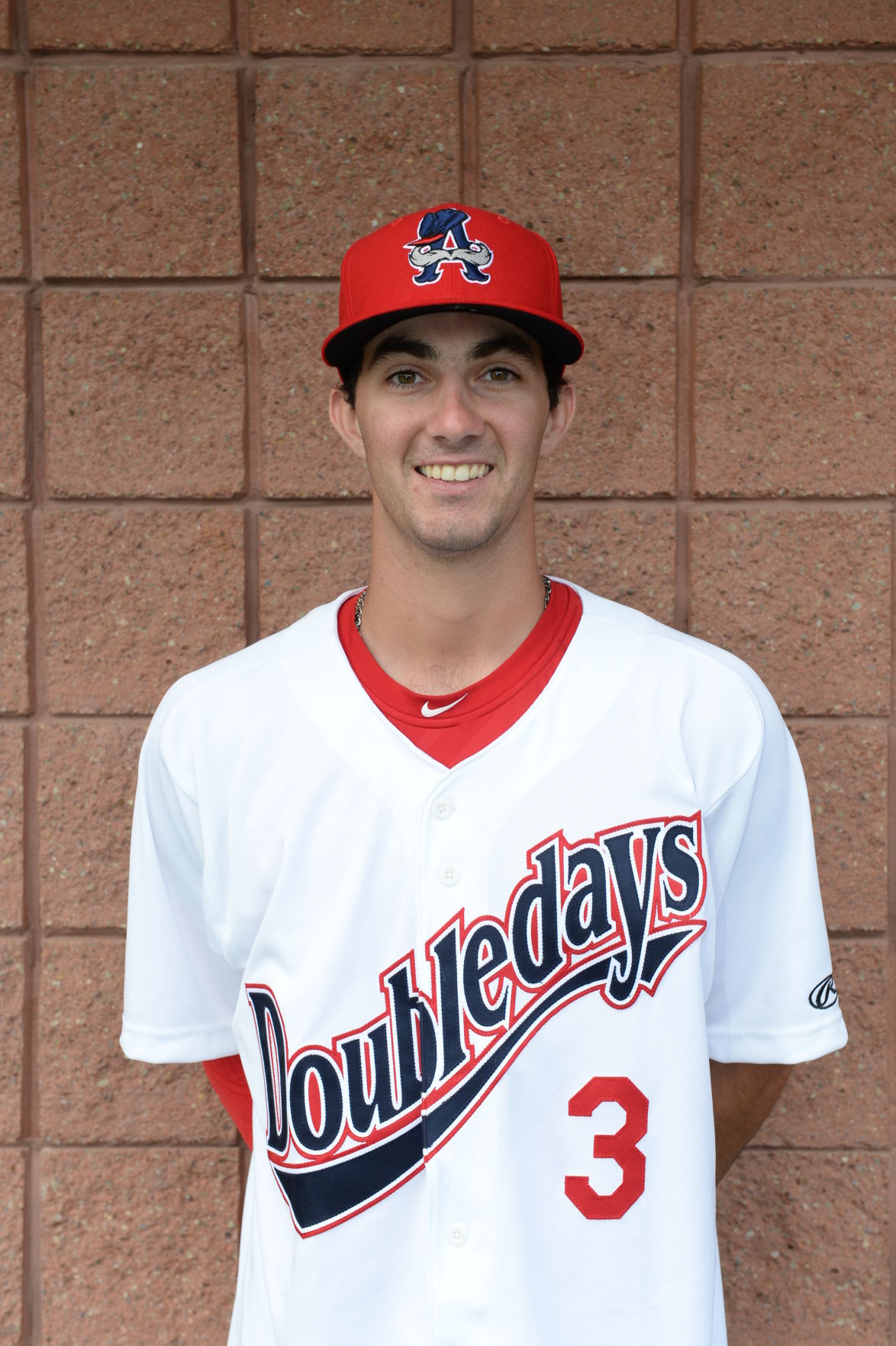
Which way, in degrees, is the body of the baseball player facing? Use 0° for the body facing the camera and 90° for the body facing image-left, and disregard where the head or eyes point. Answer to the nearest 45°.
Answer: approximately 0°
